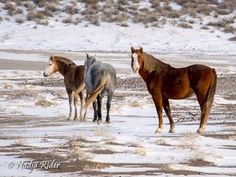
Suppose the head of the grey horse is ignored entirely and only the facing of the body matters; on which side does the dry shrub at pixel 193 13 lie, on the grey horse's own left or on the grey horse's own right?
on the grey horse's own right

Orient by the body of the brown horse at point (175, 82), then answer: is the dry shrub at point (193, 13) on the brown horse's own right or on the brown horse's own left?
on the brown horse's own right

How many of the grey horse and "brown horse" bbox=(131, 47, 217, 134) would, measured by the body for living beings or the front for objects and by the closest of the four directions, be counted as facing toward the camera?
0

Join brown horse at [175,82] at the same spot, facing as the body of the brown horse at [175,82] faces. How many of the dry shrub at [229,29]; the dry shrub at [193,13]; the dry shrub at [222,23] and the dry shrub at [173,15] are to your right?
4

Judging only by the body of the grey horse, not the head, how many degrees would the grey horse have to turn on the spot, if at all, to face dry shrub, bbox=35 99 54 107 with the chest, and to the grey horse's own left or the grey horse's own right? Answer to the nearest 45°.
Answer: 0° — it already faces it

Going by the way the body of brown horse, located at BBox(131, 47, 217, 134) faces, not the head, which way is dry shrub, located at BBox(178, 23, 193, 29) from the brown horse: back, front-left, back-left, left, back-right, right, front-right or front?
right

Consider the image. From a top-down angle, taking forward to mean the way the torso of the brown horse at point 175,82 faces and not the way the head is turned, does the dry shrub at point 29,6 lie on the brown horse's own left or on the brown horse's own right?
on the brown horse's own right

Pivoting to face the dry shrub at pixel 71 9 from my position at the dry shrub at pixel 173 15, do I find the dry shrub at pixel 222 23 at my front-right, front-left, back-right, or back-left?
back-left

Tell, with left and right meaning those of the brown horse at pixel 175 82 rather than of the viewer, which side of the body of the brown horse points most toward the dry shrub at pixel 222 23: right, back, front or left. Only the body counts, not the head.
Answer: right

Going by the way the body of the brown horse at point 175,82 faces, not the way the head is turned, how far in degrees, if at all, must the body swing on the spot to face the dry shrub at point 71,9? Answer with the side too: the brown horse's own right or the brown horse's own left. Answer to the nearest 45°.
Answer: approximately 90° to the brown horse's own right

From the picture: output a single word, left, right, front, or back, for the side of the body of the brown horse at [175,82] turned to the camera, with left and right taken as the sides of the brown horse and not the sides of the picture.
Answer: left

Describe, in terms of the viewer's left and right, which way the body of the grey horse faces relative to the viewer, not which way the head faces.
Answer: facing away from the viewer and to the left of the viewer

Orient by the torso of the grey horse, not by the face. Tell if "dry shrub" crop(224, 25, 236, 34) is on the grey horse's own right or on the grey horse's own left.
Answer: on the grey horse's own right
